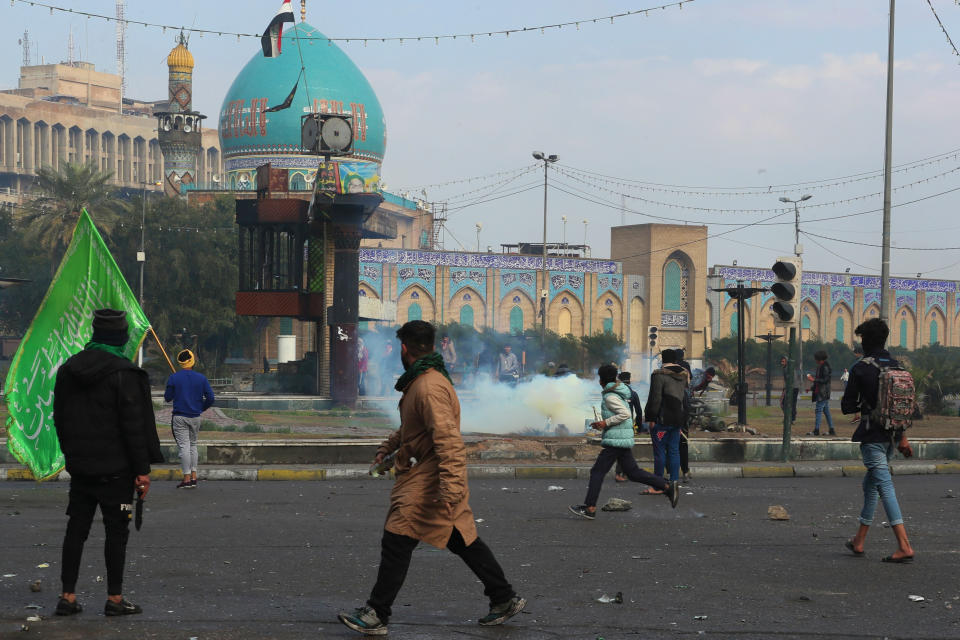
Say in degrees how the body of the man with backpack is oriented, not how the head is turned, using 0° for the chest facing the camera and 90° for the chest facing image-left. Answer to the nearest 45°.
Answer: approximately 135°

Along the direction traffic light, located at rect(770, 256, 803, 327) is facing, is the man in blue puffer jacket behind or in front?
in front

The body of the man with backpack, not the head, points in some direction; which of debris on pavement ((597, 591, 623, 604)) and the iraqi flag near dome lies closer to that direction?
the iraqi flag near dome

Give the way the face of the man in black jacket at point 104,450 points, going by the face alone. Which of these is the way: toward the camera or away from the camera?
away from the camera

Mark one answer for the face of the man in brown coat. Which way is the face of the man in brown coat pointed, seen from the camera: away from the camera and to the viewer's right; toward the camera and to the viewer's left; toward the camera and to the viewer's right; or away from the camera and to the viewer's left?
away from the camera and to the viewer's left

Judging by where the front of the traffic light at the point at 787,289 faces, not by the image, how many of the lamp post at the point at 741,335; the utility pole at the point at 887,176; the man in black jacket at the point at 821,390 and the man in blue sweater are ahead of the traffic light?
1

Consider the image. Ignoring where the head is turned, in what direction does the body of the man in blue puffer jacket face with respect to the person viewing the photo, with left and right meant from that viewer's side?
facing to the left of the viewer

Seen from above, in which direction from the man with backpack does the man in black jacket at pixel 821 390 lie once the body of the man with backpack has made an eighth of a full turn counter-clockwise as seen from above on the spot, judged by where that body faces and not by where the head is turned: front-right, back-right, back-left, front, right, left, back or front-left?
right

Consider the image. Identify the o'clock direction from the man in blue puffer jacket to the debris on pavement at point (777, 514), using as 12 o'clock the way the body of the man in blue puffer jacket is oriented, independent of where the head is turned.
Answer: The debris on pavement is roughly at 6 o'clock from the man in blue puffer jacket.

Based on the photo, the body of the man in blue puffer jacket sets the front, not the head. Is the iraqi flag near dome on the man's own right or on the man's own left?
on the man's own right
